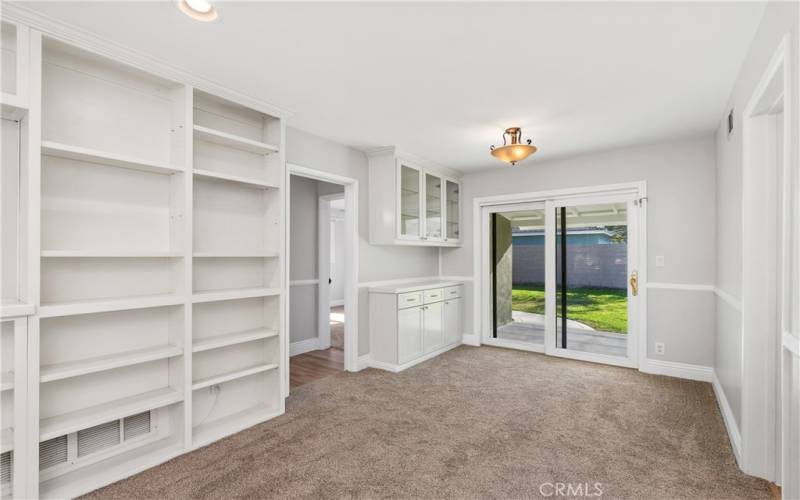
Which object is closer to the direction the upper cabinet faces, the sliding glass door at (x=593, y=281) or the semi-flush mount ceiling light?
the semi-flush mount ceiling light

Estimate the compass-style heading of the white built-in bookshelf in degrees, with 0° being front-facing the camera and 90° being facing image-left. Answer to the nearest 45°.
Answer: approximately 315°

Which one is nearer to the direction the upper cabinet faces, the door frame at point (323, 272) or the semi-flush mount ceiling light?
the semi-flush mount ceiling light

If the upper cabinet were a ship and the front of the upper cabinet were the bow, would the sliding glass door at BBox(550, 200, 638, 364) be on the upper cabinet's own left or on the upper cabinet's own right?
on the upper cabinet's own left

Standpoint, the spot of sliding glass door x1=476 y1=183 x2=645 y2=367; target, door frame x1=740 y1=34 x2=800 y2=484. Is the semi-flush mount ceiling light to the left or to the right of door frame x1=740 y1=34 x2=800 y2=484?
right

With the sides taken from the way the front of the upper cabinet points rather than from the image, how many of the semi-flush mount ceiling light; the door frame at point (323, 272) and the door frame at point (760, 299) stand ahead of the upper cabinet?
2

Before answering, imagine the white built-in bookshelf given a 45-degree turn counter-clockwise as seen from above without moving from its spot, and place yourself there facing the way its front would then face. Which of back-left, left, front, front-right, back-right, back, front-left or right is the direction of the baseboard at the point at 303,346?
front-left
